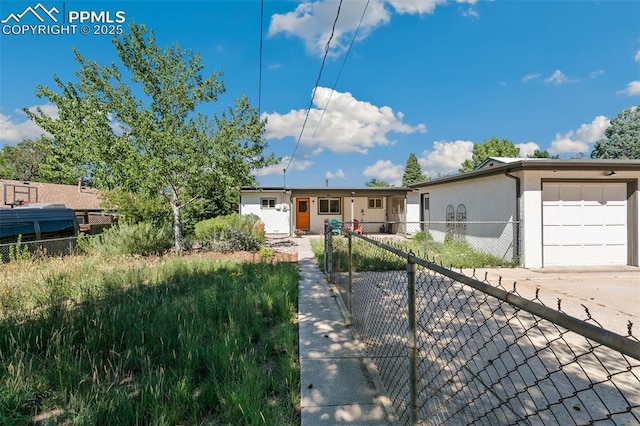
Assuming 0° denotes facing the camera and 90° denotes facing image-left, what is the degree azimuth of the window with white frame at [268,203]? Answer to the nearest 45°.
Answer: approximately 0°

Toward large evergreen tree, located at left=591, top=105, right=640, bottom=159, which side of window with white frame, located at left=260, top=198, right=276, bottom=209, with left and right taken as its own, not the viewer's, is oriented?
left

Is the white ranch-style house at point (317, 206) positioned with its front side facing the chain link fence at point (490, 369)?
yes

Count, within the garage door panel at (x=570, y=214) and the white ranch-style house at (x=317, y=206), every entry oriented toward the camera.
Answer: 2

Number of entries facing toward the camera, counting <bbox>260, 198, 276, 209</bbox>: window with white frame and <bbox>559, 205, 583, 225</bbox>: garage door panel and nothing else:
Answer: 2

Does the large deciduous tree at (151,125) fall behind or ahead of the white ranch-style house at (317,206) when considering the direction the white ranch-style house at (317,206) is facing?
ahead

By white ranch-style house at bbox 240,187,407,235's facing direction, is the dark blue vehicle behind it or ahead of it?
ahead

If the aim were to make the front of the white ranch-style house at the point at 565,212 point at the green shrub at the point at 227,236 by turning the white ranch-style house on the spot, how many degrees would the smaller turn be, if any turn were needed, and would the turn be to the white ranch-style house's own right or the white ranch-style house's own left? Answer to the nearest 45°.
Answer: approximately 90° to the white ranch-style house's own right

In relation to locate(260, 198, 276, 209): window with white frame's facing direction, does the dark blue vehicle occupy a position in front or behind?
in front

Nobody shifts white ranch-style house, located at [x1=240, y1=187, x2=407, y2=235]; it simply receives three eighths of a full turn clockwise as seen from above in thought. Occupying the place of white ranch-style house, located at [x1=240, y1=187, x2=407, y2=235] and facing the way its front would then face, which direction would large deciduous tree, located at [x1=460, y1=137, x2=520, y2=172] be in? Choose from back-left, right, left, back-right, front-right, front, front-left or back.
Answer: right
